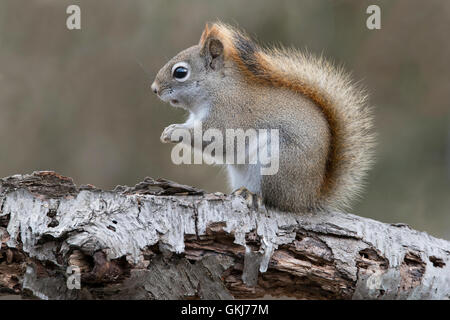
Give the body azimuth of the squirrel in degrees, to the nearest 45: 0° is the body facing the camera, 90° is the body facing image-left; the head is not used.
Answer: approximately 90°
